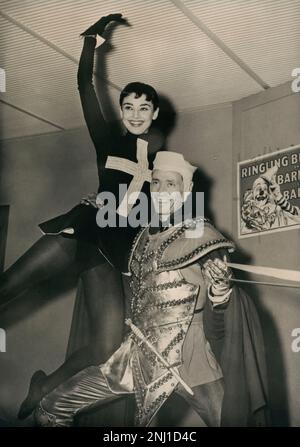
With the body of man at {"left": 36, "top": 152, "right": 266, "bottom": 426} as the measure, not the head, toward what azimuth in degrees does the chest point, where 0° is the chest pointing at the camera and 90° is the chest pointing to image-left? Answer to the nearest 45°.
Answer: approximately 45°
